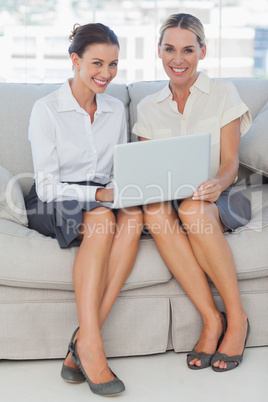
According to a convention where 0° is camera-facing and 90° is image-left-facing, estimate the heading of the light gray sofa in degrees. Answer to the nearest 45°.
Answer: approximately 0°
